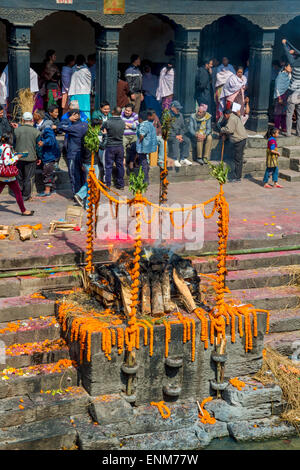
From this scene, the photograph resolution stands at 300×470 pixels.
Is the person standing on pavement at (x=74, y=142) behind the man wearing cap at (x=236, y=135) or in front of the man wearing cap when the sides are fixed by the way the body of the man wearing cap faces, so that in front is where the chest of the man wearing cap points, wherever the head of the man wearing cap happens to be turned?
in front
